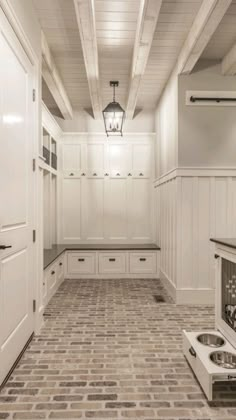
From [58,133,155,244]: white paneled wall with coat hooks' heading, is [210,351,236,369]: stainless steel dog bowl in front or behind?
in front

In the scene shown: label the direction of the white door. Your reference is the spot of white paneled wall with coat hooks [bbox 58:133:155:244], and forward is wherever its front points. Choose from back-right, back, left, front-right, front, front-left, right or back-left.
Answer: front

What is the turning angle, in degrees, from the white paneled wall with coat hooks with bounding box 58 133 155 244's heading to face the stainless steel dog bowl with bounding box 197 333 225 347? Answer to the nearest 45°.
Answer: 0° — it already faces it

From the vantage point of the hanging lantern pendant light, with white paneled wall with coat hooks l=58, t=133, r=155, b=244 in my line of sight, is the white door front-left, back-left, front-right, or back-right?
back-left

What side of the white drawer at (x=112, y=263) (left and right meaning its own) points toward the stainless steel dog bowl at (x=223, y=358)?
front

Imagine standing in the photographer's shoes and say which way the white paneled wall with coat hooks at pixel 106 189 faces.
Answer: facing the viewer

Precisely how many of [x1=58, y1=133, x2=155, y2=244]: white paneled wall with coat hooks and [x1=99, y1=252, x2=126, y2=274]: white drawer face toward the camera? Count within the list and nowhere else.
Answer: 2

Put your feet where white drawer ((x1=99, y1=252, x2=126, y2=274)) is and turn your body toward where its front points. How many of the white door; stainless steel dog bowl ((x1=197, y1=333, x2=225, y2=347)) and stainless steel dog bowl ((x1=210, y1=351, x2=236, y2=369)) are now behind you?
0

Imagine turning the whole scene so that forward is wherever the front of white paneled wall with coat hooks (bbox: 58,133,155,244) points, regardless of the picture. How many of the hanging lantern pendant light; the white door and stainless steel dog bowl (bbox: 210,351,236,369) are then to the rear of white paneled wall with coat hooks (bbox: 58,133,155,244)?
0

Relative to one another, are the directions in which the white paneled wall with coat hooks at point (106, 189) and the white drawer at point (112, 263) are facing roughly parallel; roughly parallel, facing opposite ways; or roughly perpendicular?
roughly parallel

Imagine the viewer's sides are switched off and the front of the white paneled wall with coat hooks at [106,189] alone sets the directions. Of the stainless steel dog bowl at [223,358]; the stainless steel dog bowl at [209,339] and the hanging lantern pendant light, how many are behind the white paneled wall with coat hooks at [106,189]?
0

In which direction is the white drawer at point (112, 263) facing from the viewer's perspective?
toward the camera
